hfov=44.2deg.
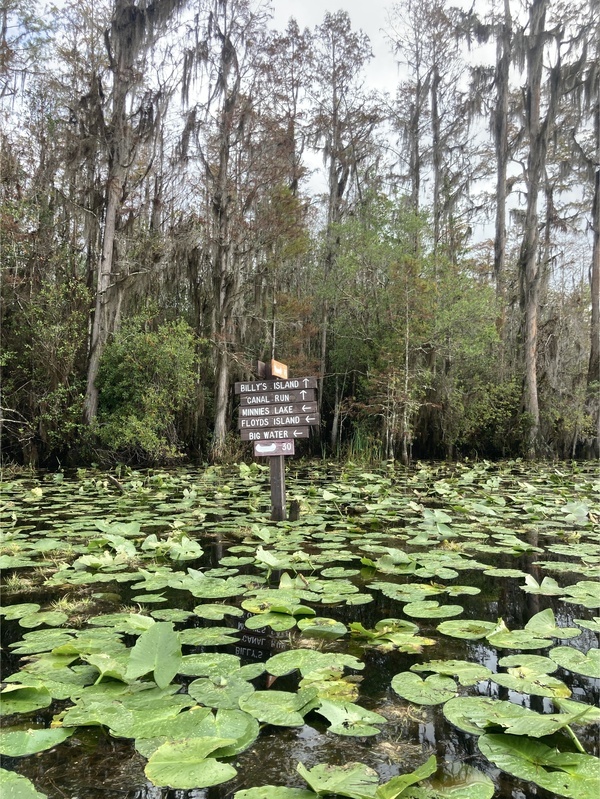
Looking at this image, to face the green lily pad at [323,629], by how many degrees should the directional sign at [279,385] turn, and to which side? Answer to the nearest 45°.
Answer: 0° — it already faces it

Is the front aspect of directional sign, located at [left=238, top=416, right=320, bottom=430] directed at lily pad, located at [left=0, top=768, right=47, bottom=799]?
yes

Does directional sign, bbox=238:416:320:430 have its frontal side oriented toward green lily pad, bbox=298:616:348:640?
yes

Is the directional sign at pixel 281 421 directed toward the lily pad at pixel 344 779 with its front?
yes

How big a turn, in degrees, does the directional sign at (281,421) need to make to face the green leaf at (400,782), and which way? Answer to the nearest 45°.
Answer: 0° — it already faces it

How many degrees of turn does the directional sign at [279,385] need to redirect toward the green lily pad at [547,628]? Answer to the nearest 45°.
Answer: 0° — it already faces it

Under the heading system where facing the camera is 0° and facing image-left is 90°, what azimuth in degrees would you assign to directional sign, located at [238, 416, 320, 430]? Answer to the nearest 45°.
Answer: approximately 0°

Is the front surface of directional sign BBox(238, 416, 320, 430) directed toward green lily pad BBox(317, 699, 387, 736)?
yes

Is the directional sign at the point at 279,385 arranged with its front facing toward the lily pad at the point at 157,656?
yes

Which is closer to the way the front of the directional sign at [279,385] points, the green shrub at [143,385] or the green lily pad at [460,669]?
the green lily pad

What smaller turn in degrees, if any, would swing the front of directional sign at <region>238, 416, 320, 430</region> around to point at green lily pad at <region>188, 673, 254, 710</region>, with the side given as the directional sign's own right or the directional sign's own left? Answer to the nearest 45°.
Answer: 0° — it already faces it
